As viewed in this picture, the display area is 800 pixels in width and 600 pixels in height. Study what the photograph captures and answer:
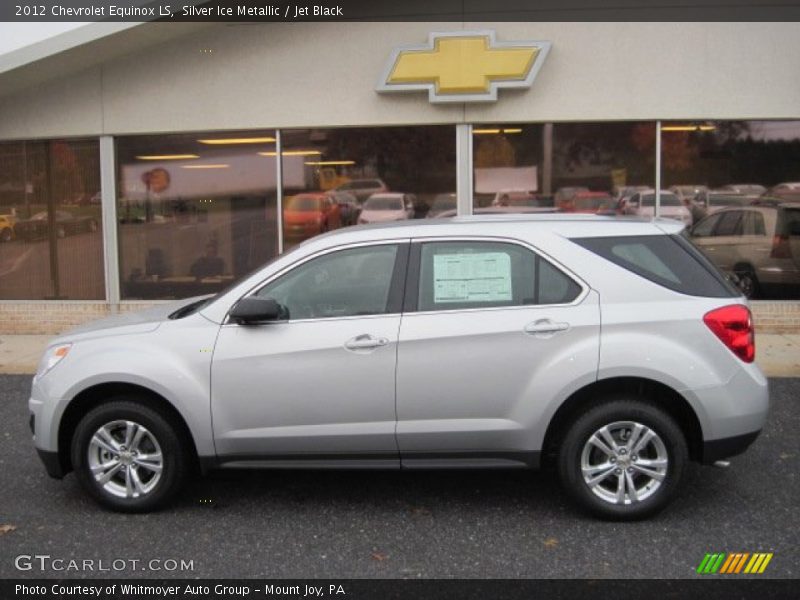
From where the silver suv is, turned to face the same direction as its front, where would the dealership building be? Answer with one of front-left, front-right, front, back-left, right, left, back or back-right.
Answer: right

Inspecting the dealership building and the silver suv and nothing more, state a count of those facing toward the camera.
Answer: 1

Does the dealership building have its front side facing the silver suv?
yes

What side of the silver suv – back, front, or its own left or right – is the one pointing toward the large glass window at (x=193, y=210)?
right

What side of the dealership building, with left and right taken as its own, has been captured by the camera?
front

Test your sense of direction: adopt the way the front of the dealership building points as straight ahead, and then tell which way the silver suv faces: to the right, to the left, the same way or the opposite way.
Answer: to the right

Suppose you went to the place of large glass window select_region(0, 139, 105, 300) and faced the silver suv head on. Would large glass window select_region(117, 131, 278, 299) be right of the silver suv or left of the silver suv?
left

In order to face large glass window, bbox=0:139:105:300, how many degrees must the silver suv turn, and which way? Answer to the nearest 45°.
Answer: approximately 45° to its right

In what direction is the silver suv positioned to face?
to the viewer's left
